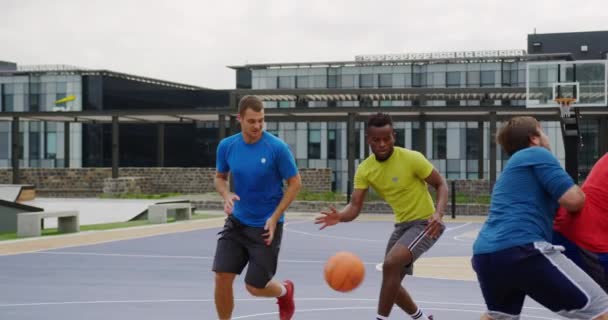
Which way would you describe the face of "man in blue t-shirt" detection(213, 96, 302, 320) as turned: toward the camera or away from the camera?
toward the camera

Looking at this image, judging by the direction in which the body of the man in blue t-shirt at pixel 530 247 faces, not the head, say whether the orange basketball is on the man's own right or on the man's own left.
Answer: on the man's own left
